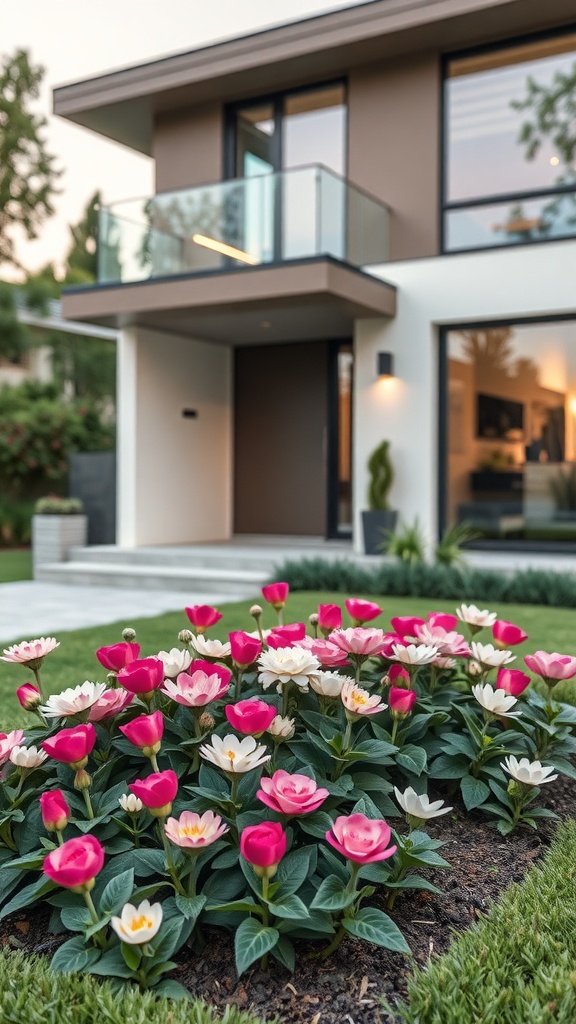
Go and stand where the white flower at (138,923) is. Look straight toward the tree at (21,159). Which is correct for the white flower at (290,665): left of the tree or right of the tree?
right

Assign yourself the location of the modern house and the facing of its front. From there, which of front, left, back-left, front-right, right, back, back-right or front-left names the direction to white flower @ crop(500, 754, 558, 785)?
front-left

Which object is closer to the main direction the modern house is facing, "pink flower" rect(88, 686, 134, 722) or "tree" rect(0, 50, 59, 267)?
the pink flower

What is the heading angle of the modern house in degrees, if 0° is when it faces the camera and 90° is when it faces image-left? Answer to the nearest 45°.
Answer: approximately 45°

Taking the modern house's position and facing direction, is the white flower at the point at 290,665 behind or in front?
in front

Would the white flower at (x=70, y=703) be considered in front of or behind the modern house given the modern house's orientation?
in front

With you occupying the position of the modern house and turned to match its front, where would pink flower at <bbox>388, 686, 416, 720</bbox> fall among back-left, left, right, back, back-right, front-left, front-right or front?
front-left

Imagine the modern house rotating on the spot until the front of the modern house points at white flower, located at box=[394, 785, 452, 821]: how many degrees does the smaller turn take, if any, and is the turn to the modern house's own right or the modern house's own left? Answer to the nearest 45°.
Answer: approximately 45° to the modern house's own left
